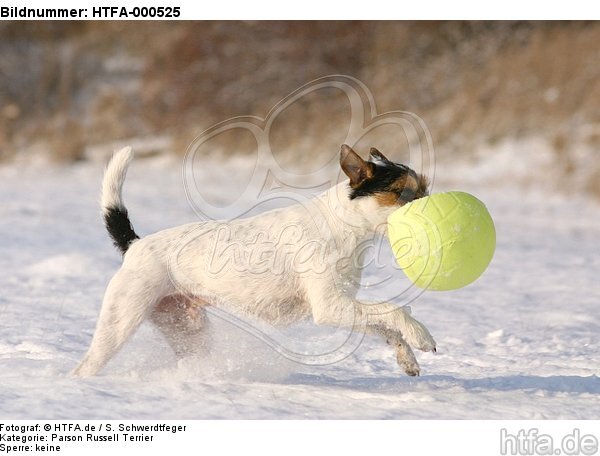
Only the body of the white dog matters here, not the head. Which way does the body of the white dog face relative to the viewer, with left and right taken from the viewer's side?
facing to the right of the viewer
